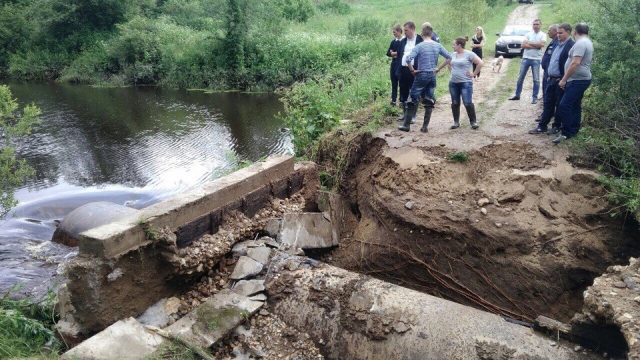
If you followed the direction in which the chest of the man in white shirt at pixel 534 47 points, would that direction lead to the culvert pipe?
yes

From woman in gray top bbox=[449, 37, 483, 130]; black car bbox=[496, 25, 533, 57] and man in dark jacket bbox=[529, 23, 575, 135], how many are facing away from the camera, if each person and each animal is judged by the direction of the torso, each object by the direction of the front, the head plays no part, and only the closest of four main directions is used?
0

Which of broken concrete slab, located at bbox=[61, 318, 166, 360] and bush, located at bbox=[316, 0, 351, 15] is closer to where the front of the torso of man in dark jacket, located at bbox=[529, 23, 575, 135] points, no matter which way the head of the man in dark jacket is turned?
the broken concrete slab

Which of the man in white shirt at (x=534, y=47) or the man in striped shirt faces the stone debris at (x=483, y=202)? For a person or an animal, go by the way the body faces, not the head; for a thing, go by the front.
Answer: the man in white shirt

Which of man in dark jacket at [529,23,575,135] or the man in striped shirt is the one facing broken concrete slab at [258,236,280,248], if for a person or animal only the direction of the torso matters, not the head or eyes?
the man in dark jacket

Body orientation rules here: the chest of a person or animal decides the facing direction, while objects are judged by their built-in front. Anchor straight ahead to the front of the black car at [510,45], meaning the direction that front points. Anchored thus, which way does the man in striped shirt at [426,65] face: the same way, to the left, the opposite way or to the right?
the opposite way

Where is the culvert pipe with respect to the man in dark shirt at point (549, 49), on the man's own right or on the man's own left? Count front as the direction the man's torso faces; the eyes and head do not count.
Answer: on the man's own left

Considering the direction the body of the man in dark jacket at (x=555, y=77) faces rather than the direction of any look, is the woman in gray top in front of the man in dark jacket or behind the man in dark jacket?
in front

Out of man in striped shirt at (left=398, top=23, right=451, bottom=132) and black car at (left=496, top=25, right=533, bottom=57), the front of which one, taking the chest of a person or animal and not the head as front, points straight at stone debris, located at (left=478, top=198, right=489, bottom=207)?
the black car

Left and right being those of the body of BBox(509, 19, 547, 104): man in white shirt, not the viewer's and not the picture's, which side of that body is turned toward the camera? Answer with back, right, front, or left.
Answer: front

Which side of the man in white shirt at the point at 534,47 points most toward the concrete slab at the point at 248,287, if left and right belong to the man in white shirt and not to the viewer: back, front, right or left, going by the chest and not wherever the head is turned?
front

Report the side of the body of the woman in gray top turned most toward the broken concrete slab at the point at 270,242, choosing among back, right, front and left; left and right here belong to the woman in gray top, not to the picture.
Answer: front

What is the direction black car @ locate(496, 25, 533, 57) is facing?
toward the camera

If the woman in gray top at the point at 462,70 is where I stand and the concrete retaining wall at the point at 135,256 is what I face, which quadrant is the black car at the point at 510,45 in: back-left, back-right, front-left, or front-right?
back-right

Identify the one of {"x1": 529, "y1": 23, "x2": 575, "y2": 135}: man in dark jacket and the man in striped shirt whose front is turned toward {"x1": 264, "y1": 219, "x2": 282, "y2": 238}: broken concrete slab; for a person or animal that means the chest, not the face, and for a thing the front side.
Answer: the man in dark jacket

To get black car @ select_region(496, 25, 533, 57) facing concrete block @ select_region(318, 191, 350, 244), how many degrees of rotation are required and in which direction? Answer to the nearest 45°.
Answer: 0° — it already faces it

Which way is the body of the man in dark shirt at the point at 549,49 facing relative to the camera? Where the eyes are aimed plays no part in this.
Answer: to the viewer's left

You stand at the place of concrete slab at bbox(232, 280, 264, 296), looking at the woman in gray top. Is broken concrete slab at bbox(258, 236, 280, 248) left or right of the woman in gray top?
left

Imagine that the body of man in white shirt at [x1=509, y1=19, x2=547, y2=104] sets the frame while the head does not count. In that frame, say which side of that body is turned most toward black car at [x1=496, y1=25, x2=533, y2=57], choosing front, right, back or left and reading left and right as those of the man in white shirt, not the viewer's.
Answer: back
